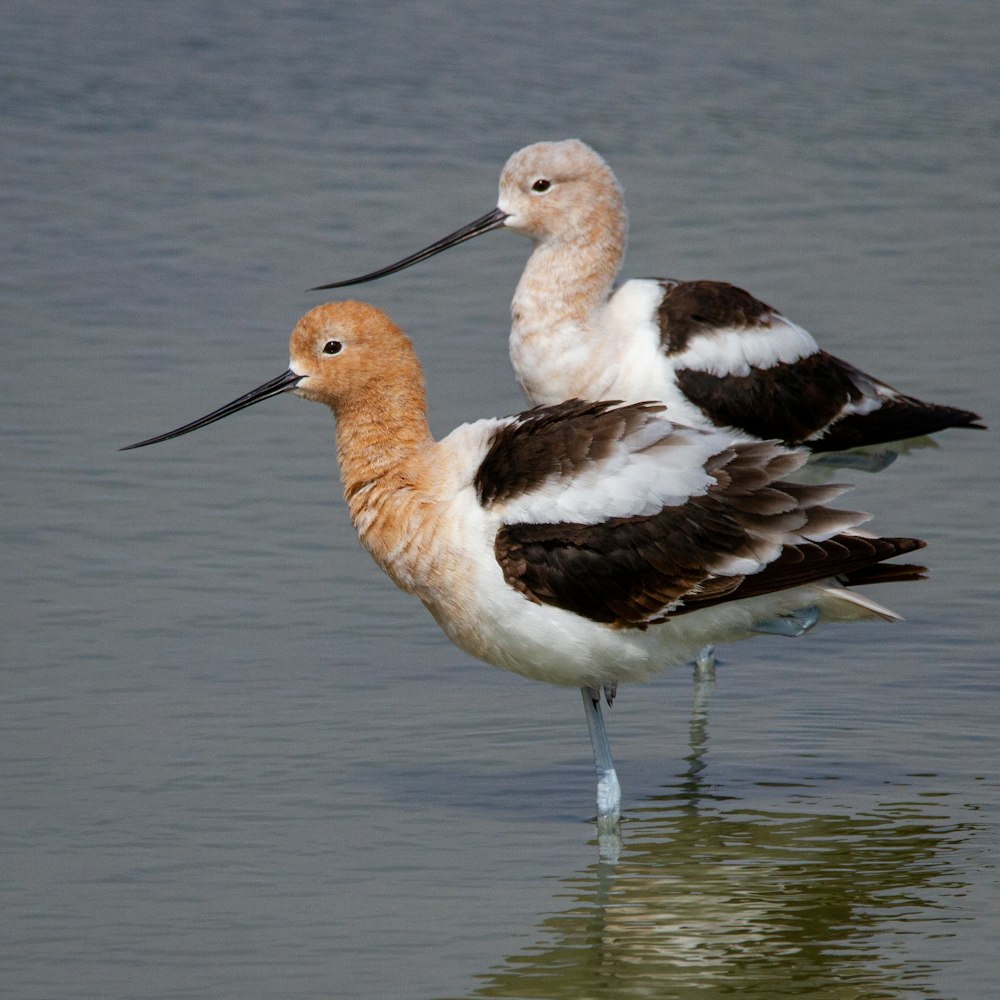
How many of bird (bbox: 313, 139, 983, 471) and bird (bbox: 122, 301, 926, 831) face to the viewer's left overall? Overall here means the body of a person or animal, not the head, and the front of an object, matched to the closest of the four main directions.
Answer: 2

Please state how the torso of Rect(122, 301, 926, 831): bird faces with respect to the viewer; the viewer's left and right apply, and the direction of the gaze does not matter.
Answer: facing to the left of the viewer

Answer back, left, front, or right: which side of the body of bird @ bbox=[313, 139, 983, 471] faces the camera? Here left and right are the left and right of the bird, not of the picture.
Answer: left

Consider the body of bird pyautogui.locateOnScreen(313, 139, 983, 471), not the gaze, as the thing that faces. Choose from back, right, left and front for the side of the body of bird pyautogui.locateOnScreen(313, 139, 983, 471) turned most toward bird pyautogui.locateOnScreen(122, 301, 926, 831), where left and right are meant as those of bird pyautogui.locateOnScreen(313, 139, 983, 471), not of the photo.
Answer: left

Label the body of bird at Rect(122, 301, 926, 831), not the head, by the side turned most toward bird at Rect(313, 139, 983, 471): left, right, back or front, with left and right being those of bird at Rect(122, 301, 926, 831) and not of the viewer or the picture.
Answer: right
